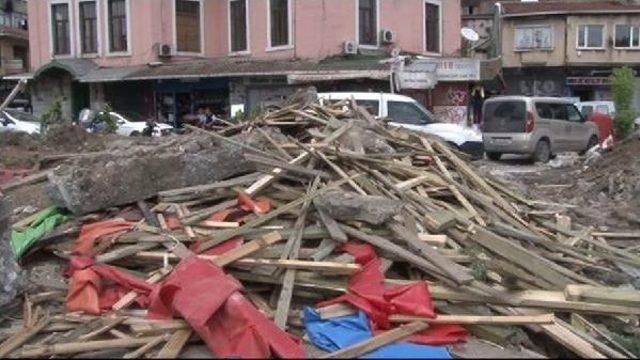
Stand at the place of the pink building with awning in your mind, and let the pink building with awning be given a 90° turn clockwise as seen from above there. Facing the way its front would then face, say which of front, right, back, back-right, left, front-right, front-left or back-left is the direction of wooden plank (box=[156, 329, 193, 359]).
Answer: left

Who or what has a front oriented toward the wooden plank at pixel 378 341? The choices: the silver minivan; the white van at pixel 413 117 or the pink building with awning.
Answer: the pink building with awning

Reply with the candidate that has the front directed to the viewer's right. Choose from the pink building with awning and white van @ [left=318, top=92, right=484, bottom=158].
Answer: the white van

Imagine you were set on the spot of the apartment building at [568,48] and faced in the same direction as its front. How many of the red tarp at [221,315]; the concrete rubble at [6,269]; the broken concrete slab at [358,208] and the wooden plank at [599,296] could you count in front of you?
4

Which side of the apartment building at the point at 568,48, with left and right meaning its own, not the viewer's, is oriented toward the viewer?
front

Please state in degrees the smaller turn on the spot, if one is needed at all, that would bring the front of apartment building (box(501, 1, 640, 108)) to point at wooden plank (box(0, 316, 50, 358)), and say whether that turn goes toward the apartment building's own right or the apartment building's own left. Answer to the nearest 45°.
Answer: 0° — it already faces it

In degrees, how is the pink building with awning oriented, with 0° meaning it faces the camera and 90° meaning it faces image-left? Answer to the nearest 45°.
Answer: approximately 0°

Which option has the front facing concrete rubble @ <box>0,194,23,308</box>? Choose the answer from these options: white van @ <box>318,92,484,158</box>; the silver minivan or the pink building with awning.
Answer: the pink building with awning

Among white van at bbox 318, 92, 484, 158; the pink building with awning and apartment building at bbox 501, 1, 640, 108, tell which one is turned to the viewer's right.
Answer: the white van

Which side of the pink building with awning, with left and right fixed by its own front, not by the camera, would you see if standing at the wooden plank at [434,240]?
front

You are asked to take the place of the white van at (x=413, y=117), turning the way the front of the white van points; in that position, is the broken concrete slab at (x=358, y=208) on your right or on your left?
on your right

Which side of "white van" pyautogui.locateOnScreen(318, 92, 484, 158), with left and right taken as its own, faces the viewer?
right

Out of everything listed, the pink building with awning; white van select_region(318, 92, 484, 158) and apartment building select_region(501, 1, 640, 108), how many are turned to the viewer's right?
1
